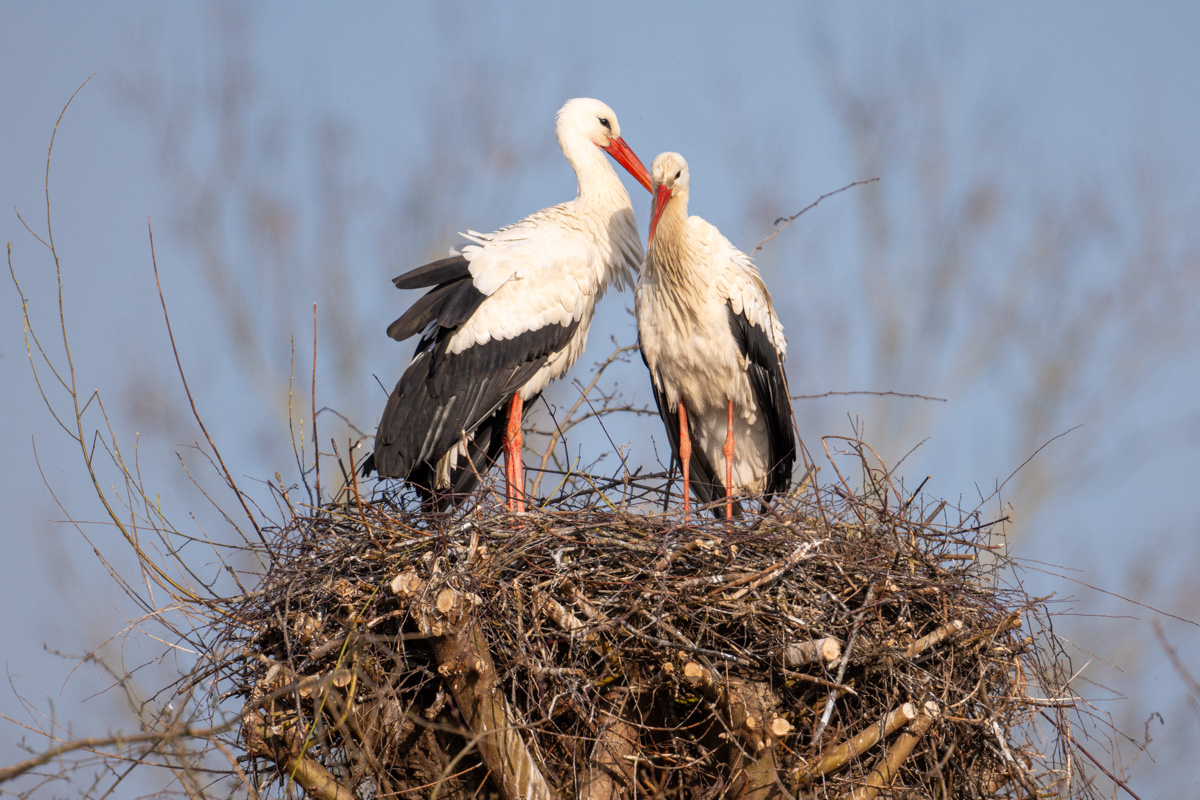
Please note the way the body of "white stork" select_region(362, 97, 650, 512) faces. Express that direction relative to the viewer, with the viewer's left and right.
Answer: facing to the right of the viewer

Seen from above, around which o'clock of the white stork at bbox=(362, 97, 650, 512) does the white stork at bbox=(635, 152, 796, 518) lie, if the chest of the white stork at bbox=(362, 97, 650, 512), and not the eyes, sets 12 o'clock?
the white stork at bbox=(635, 152, 796, 518) is roughly at 12 o'clock from the white stork at bbox=(362, 97, 650, 512).
